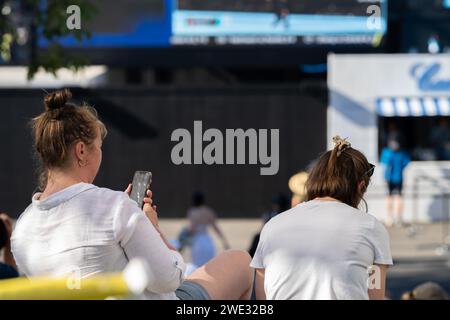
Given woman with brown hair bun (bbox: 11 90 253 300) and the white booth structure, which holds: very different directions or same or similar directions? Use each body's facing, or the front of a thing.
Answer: very different directions

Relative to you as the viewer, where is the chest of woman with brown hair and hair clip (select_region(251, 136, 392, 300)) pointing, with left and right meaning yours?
facing away from the viewer

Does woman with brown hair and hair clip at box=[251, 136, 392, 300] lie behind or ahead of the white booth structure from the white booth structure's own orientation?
ahead

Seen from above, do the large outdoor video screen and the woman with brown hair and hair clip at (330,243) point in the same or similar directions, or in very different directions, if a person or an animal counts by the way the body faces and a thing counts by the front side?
very different directions

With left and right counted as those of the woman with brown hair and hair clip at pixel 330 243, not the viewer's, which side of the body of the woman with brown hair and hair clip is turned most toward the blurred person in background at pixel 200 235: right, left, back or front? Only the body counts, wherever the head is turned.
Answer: front

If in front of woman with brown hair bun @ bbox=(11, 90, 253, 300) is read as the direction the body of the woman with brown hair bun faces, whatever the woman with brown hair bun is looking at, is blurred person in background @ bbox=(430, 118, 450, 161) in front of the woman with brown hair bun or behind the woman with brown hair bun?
in front

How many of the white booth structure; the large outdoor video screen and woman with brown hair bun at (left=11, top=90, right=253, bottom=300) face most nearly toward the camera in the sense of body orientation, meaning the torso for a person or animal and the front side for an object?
2

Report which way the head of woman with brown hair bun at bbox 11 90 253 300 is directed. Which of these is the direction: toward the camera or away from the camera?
away from the camera

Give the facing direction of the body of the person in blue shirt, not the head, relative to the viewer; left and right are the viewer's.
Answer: facing away from the viewer

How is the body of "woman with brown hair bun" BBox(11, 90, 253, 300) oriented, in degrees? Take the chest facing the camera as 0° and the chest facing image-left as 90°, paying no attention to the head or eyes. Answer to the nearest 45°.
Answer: approximately 225°

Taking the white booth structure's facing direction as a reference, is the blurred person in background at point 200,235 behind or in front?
in front

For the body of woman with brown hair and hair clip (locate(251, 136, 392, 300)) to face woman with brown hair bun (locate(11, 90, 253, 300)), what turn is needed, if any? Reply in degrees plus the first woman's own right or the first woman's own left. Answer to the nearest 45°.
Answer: approximately 90° to the first woman's own left
